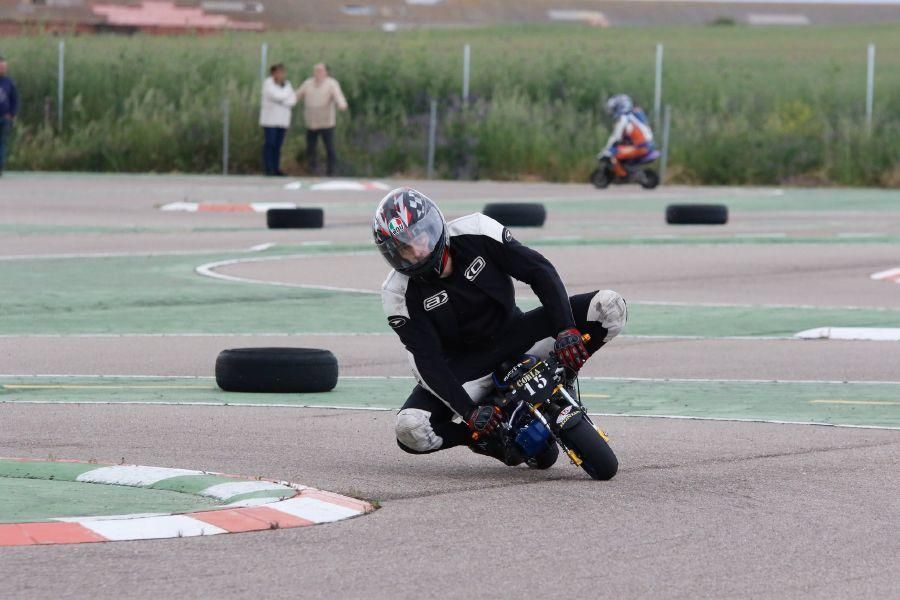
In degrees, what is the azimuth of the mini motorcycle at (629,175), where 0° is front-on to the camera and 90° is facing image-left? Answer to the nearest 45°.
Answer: approximately 90°

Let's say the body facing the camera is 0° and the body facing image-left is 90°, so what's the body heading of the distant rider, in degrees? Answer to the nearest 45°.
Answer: approximately 90°

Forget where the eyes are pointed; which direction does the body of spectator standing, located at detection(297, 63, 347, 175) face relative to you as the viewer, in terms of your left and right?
facing the viewer

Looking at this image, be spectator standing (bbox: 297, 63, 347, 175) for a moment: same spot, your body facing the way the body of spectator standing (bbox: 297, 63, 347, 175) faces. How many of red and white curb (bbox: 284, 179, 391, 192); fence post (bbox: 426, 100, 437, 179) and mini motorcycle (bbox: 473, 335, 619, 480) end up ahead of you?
2

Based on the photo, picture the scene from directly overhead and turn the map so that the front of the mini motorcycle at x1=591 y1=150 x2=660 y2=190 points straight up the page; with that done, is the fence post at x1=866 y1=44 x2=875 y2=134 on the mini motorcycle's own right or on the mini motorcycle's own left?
on the mini motorcycle's own right

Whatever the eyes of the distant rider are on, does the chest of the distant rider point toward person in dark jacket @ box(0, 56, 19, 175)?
yes

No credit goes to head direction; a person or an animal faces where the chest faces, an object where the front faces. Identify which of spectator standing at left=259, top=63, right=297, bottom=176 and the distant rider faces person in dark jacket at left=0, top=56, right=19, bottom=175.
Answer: the distant rider

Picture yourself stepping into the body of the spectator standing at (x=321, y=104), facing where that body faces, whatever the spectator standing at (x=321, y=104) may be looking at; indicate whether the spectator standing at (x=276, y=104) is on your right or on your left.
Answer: on your right

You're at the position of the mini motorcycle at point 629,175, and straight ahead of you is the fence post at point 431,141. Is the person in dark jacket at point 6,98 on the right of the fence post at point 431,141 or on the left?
left

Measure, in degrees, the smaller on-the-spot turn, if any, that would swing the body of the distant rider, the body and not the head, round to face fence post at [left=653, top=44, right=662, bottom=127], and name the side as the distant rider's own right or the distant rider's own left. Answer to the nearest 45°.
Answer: approximately 90° to the distant rider's own right

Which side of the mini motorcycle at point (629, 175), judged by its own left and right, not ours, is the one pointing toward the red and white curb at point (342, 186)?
front

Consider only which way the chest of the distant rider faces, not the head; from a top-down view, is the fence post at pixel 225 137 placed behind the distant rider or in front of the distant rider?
in front
